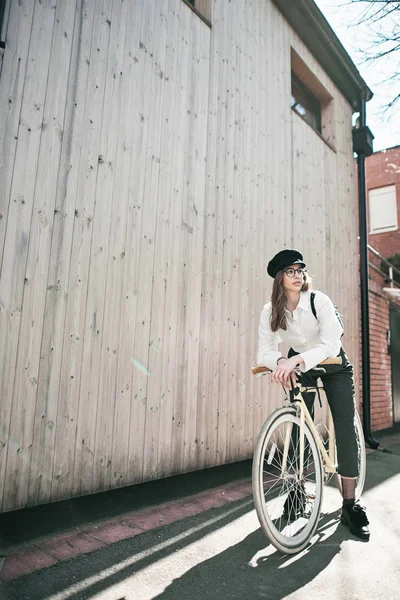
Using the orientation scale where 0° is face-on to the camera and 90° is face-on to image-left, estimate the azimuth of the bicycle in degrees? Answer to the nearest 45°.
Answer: approximately 45°

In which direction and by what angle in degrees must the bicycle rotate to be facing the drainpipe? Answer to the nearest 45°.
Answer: approximately 135° to its right

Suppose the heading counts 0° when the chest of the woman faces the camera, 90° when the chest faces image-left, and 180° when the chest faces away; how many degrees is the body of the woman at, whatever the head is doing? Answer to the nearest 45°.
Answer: approximately 0°
